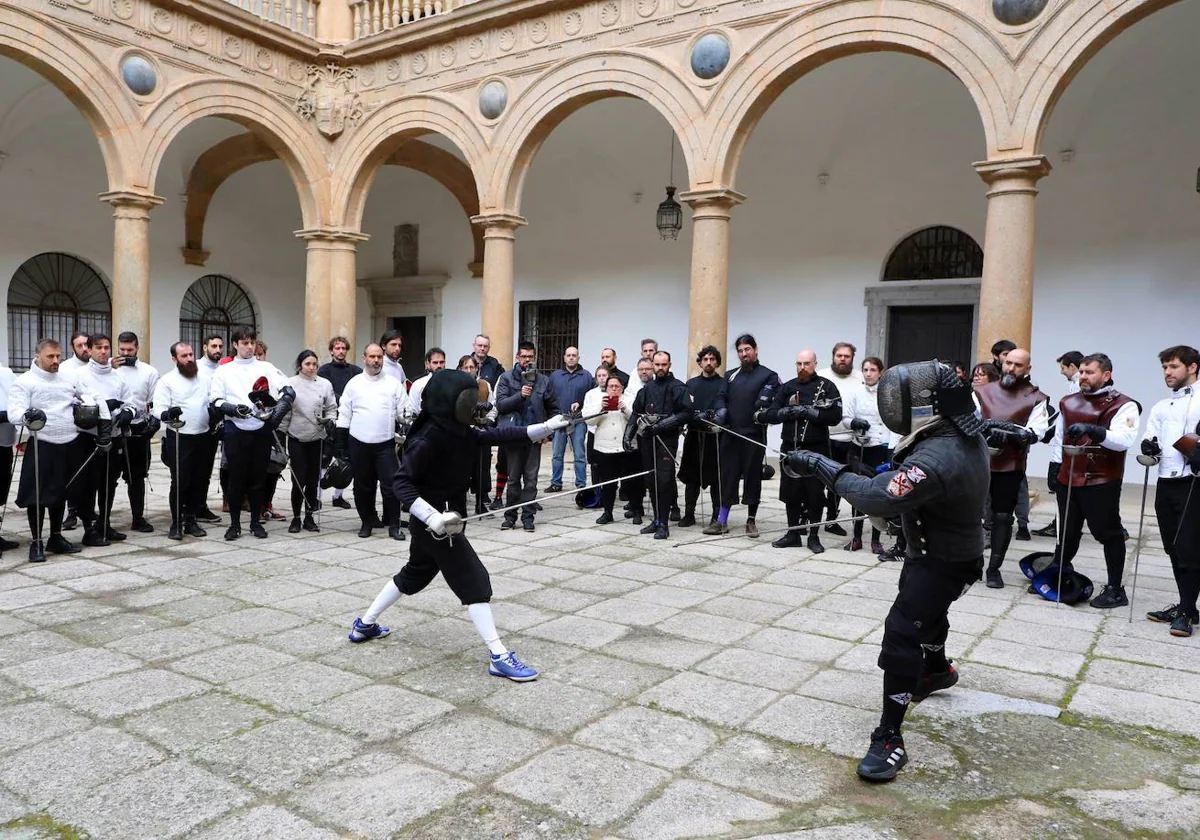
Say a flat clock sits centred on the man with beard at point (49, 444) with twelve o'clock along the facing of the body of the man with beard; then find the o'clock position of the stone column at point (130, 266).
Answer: The stone column is roughly at 8 o'clock from the man with beard.

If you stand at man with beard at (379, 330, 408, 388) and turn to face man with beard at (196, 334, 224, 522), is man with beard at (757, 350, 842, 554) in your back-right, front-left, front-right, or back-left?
back-left

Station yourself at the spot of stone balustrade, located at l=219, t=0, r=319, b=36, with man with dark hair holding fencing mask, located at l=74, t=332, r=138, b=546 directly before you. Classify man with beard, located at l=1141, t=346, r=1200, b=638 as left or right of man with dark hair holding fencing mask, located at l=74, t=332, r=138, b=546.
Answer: left

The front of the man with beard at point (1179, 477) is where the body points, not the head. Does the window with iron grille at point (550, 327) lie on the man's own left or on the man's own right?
on the man's own right

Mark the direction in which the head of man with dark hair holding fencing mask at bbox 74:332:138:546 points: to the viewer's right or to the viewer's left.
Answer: to the viewer's right

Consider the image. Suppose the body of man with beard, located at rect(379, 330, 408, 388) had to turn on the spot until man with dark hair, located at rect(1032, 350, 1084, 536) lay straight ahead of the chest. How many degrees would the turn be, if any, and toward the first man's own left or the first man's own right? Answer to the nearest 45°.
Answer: approximately 45° to the first man's own left

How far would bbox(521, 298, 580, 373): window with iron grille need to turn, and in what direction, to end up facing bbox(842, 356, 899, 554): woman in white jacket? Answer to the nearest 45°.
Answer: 0° — it already faces them

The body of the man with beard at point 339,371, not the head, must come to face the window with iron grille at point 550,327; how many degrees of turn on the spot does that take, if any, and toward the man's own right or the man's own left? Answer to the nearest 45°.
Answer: approximately 135° to the man's own left

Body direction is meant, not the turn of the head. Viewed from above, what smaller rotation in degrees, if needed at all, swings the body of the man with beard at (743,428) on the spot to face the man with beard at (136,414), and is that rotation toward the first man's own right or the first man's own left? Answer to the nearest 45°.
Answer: approximately 90° to the first man's own right

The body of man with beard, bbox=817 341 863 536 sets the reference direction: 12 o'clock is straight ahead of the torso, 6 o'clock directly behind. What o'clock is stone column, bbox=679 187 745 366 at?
The stone column is roughly at 5 o'clock from the man with beard.

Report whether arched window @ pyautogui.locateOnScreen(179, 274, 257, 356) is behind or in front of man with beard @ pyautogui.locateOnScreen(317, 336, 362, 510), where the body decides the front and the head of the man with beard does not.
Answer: behind

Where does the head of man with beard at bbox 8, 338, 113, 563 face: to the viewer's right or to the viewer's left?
to the viewer's right
